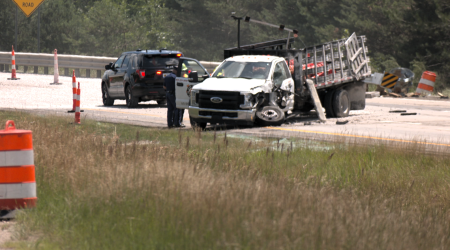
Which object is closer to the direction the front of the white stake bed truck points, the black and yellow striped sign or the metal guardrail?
the metal guardrail

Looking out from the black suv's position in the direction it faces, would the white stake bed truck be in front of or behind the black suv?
behind

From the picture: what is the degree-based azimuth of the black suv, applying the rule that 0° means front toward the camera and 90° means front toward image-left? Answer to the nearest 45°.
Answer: approximately 135°

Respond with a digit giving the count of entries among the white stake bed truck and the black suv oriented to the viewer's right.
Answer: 0

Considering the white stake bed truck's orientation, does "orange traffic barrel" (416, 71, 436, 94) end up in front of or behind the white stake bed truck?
behind

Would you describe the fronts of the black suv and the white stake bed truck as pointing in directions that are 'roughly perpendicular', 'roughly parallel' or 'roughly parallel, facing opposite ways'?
roughly perpendicular

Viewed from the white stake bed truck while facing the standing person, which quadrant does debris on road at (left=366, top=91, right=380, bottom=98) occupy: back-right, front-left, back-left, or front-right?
back-right

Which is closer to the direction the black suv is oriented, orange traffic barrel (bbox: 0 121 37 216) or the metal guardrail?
the metal guardrail

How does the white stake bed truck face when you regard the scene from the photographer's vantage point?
facing the viewer and to the left of the viewer

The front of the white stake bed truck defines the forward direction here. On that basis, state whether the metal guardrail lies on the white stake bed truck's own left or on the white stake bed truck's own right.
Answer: on the white stake bed truck's own right

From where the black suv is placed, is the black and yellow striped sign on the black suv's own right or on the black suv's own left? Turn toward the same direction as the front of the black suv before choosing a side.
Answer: on the black suv's own right
